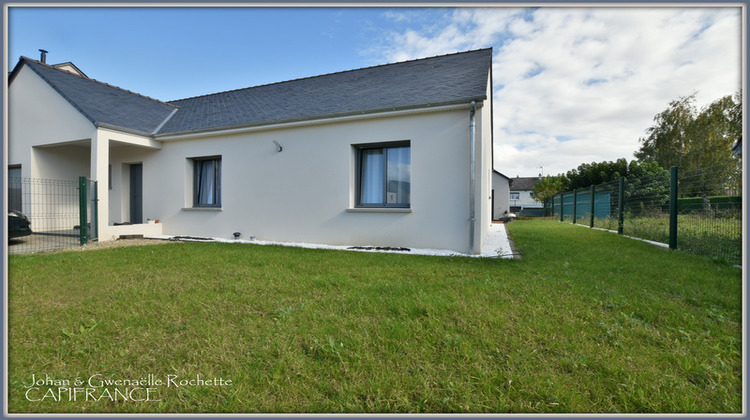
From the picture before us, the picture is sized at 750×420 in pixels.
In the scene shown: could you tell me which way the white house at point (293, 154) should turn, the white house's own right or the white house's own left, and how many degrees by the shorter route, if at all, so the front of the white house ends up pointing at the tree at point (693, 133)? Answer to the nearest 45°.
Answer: approximately 135° to the white house's own left

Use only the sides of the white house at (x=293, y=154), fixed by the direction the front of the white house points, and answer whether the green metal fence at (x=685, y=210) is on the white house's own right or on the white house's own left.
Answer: on the white house's own left

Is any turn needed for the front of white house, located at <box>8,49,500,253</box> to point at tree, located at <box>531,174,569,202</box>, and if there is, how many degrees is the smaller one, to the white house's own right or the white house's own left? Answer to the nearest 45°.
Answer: approximately 180°

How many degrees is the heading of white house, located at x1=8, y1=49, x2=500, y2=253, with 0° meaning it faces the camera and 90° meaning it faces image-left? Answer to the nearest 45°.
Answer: approximately 45°

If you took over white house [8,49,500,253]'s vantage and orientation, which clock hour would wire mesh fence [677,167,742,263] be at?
The wire mesh fence is roughly at 9 o'clock from the white house.

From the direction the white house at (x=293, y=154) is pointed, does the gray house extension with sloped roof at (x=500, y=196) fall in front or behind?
behind

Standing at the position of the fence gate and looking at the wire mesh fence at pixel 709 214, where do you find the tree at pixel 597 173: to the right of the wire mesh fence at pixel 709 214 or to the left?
left
